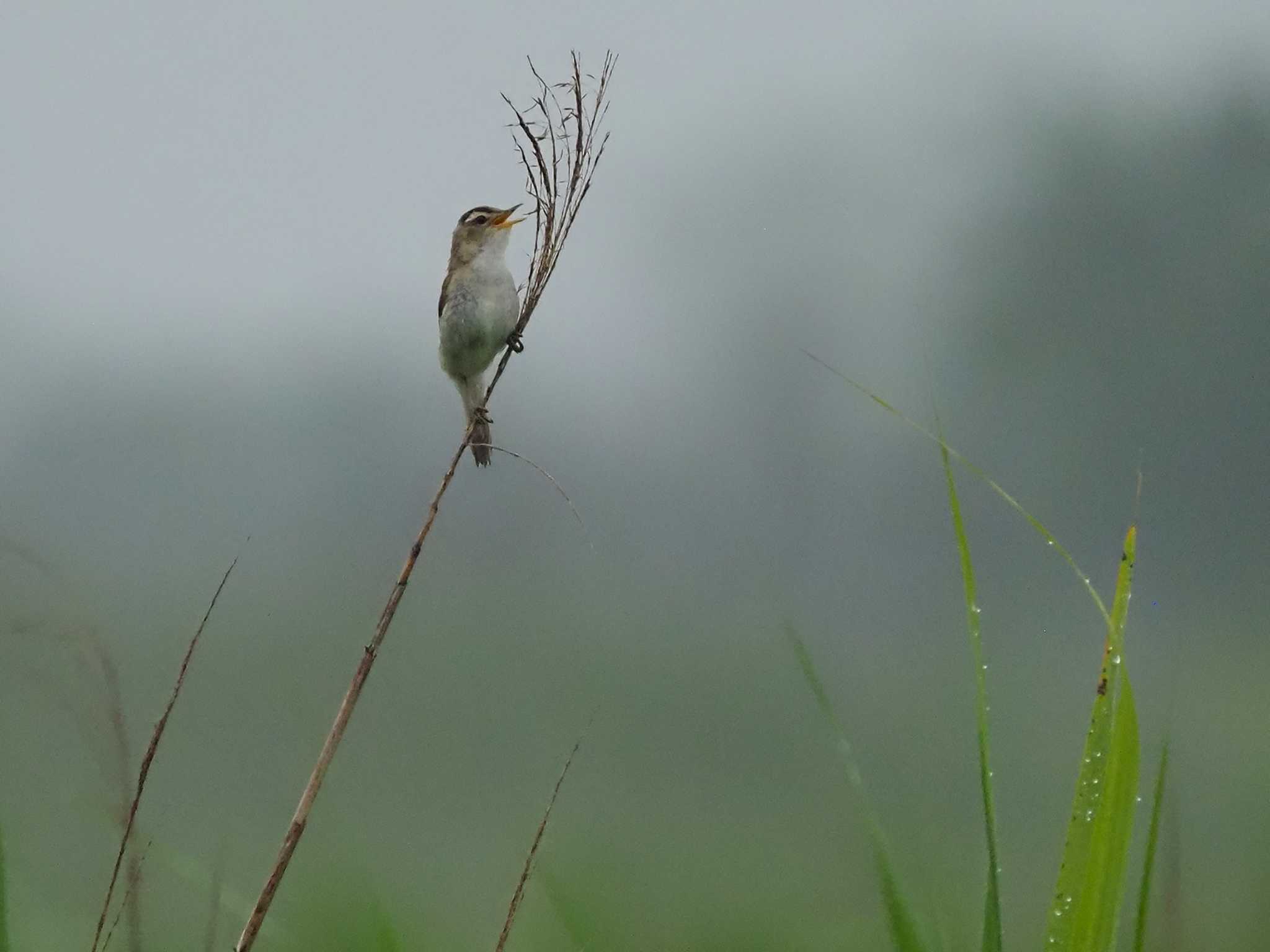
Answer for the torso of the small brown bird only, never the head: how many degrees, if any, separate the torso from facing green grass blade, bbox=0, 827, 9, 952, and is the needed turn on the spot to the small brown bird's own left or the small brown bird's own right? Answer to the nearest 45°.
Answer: approximately 45° to the small brown bird's own right

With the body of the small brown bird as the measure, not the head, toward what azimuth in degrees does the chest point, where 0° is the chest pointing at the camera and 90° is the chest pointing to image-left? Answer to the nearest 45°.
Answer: approximately 315°
